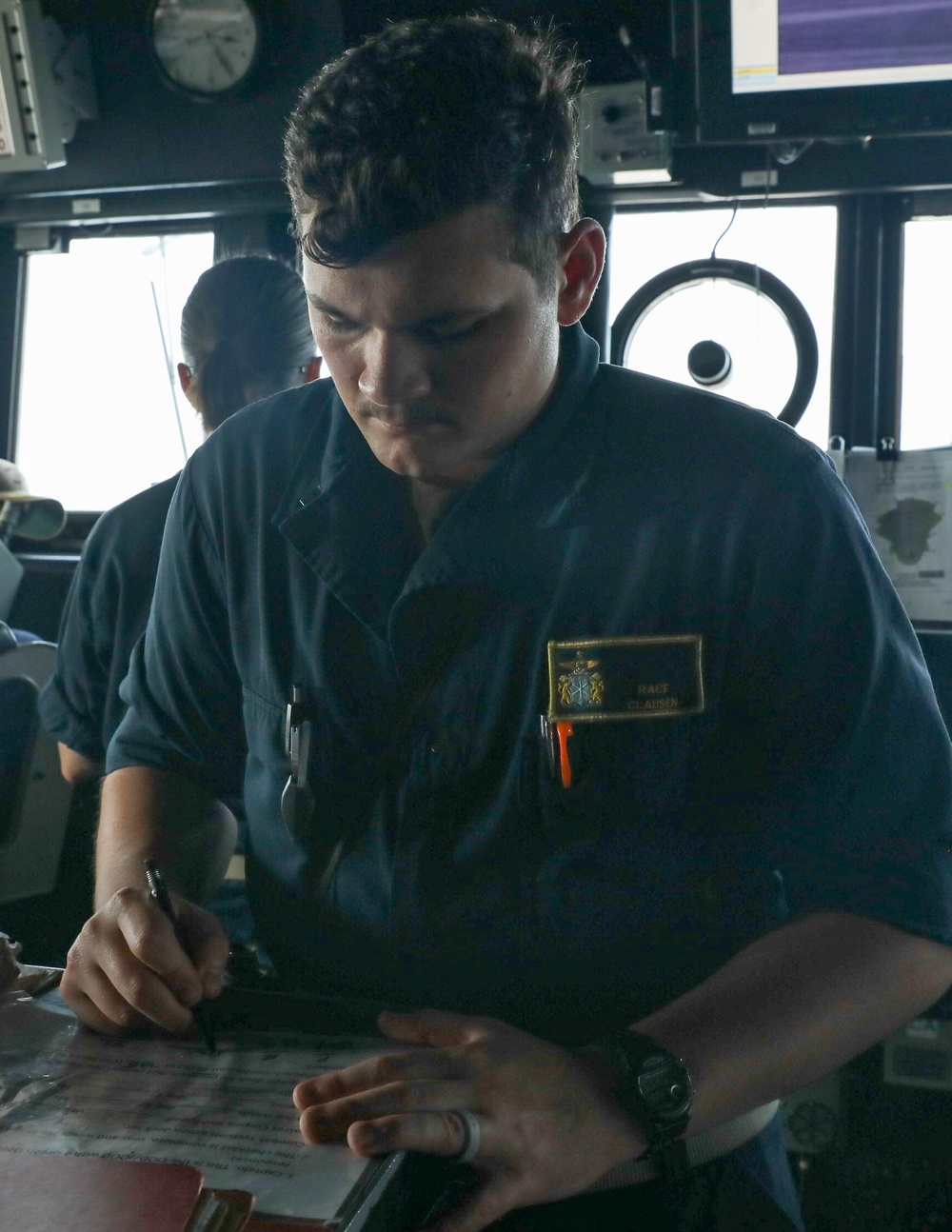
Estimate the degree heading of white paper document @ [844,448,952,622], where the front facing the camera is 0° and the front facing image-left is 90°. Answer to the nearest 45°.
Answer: approximately 0°

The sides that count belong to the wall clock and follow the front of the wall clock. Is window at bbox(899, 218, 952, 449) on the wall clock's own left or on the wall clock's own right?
on the wall clock's own left

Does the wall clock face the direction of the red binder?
yes

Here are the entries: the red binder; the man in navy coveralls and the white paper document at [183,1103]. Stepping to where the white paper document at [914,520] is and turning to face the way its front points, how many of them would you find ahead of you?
3

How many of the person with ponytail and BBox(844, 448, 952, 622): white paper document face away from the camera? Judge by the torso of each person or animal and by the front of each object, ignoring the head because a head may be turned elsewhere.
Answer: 1

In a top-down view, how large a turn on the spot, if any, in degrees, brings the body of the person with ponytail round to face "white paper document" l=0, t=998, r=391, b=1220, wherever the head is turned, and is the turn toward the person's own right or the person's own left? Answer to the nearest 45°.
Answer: approximately 180°

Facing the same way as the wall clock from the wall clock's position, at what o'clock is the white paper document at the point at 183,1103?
The white paper document is roughly at 12 o'clock from the wall clock.

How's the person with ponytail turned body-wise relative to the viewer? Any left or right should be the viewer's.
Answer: facing away from the viewer

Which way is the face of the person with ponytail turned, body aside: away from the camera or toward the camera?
away from the camera

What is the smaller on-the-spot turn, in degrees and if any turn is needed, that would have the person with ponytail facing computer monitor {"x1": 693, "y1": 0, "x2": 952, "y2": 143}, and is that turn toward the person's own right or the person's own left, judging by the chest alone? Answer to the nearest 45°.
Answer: approximately 90° to the person's own right
